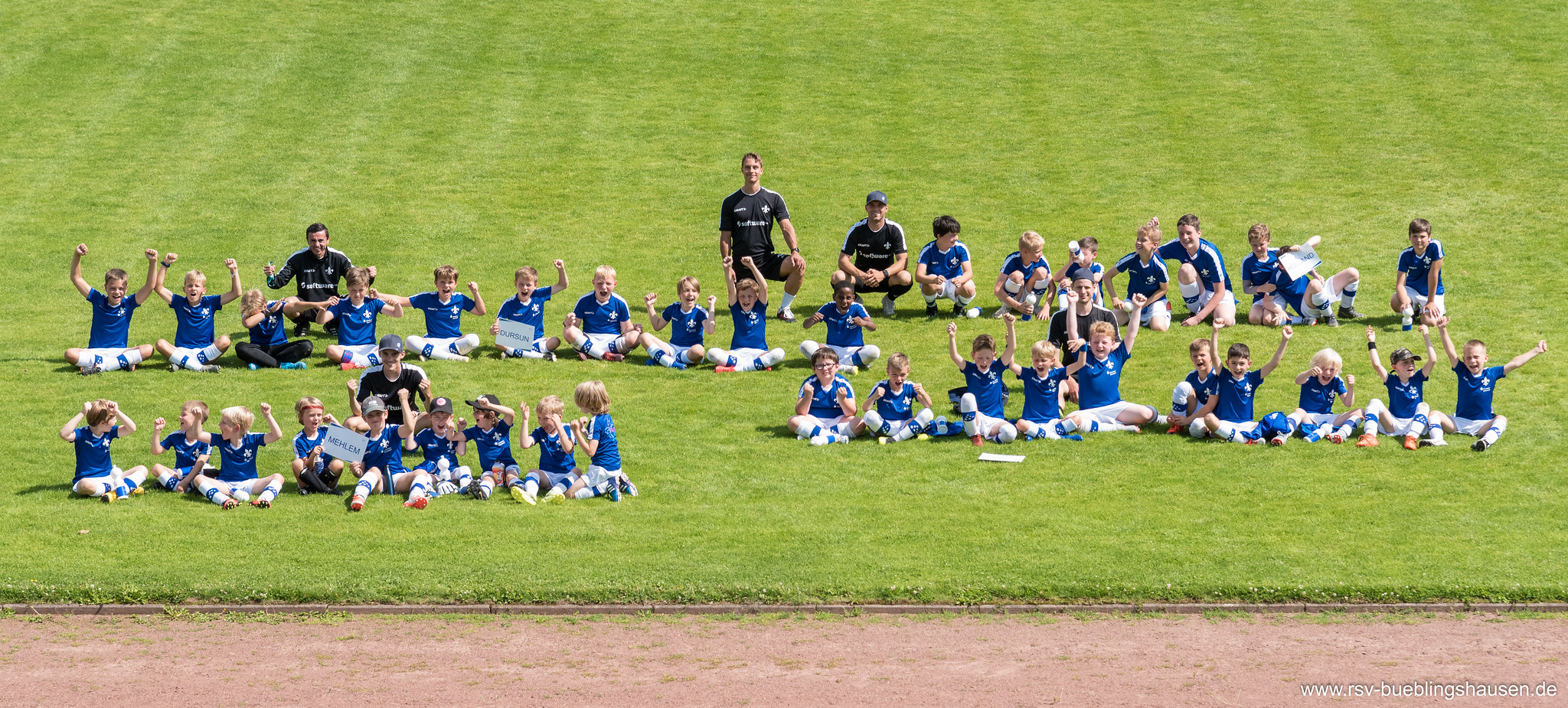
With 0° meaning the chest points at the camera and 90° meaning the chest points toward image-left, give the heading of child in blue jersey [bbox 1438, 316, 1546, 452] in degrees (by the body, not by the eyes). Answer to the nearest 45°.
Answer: approximately 0°

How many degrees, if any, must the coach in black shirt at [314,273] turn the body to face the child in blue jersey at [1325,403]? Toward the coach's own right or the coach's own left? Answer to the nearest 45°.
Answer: approximately 45° to the coach's own left

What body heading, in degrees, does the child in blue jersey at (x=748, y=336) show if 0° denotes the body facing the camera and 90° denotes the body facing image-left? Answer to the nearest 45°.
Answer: approximately 0°

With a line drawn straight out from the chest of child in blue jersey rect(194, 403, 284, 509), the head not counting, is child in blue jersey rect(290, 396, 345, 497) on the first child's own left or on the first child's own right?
on the first child's own left
